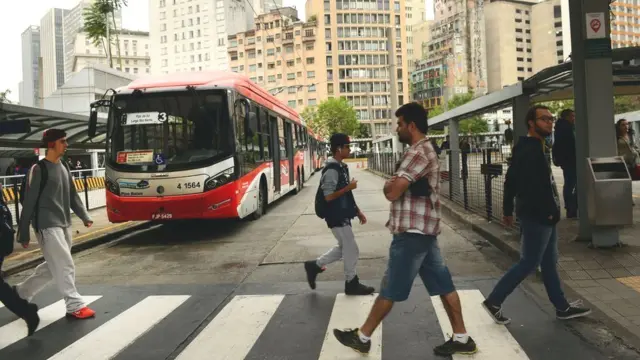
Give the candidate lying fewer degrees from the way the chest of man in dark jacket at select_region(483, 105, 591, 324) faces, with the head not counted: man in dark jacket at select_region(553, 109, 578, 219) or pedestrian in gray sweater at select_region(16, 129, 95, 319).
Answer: the man in dark jacket

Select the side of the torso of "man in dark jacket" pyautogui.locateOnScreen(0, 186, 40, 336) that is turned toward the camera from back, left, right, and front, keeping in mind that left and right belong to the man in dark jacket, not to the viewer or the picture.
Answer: left

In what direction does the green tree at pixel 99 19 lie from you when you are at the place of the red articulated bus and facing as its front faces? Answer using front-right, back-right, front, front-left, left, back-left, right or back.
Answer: back-right

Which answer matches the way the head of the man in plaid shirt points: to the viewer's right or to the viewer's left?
to the viewer's left

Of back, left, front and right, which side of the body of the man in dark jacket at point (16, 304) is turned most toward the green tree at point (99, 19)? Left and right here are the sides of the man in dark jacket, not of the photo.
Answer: right

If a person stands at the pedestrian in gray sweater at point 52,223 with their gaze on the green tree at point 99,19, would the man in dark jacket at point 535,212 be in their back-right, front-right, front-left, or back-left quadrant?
back-right

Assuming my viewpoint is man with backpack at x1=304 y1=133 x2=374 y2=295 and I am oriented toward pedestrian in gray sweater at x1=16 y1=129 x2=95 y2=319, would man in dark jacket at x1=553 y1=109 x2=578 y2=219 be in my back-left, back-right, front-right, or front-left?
back-right
